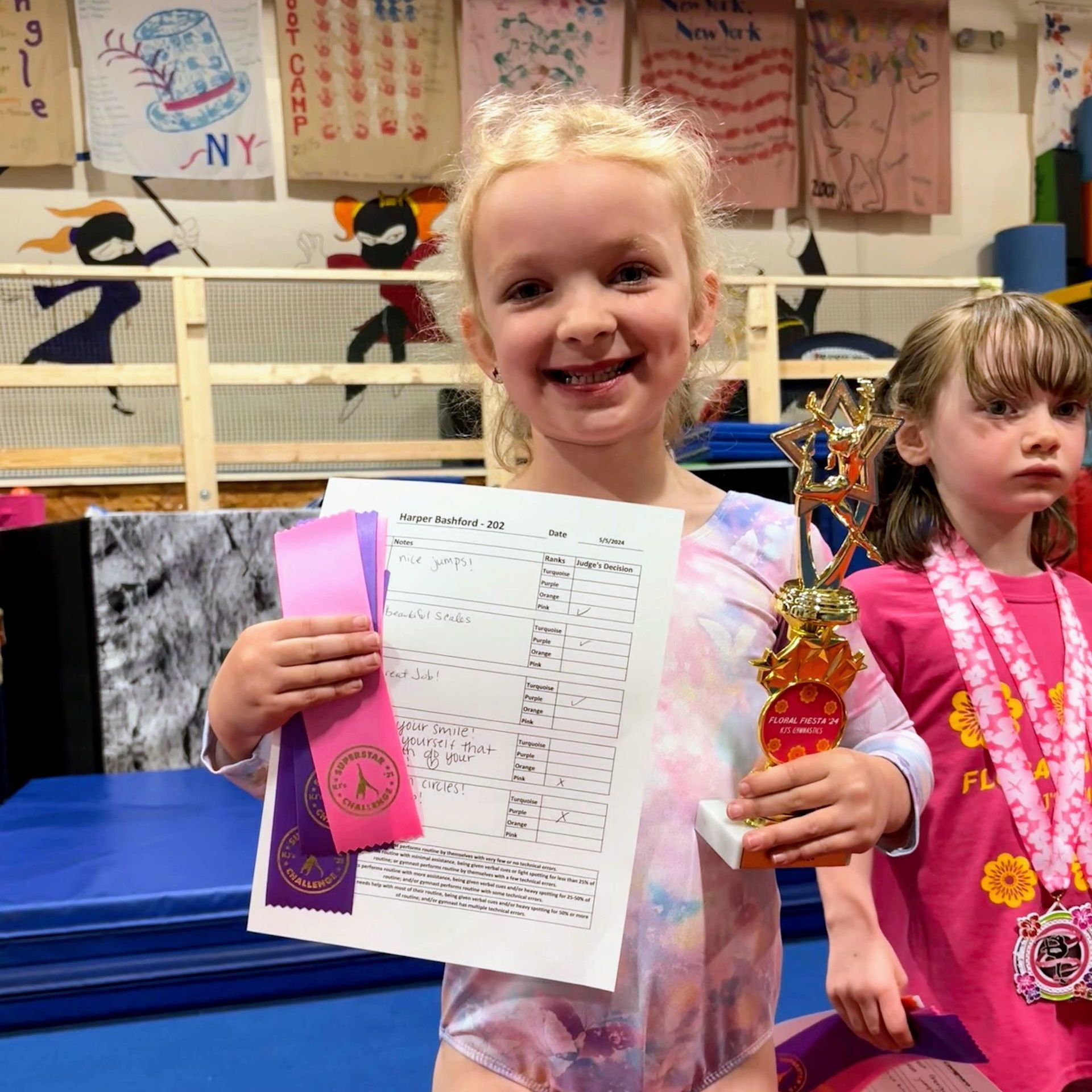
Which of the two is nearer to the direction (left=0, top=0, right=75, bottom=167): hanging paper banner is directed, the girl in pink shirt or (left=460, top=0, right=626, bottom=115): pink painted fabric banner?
the girl in pink shirt

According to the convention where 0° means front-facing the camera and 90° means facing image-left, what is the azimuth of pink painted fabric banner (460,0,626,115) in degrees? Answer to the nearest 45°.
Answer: approximately 0°

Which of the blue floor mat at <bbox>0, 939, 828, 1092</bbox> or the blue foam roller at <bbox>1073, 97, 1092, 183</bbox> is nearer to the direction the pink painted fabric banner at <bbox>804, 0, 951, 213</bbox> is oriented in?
the blue floor mat

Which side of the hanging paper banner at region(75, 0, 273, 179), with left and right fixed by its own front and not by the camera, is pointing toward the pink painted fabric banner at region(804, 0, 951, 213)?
left

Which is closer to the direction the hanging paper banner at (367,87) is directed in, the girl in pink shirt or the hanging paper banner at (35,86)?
the girl in pink shirt

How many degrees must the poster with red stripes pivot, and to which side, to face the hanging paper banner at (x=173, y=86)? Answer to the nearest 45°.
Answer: approximately 45° to its right

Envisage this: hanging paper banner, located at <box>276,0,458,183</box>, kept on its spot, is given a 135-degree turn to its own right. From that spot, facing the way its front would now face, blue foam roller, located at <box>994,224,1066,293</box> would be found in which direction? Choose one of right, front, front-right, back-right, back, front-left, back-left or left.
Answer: back-right
